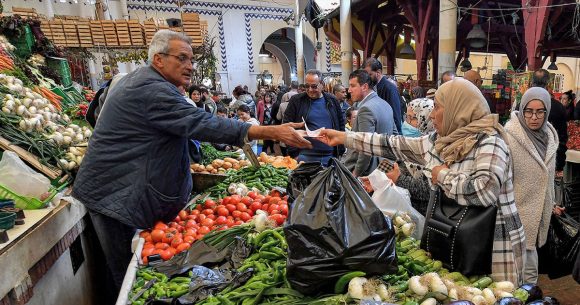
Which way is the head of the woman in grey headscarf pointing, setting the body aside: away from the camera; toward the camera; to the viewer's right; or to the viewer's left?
toward the camera

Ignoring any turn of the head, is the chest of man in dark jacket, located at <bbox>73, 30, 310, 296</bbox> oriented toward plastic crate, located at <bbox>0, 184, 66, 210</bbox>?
no

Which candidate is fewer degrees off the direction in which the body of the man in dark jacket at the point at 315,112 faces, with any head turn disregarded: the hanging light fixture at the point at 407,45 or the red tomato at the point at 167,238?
the red tomato

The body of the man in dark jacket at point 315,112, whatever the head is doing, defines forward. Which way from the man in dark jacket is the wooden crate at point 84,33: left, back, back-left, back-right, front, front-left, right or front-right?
back-right

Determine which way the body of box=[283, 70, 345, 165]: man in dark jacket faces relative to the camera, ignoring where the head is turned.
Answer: toward the camera

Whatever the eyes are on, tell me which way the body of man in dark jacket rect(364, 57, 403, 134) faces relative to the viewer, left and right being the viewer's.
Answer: facing to the left of the viewer

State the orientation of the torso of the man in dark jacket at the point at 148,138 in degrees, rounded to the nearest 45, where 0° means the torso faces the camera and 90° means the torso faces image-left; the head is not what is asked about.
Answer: approximately 270°

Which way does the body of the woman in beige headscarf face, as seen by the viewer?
to the viewer's left

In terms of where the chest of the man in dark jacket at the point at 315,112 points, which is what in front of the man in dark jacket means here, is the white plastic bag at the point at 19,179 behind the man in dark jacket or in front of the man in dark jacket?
in front

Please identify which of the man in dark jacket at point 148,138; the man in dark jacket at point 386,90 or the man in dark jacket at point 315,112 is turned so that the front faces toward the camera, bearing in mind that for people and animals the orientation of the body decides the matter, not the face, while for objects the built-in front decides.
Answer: the man in dark jacket at point 315,112

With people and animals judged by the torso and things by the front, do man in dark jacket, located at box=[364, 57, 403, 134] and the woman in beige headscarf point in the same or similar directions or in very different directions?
same or similar directions

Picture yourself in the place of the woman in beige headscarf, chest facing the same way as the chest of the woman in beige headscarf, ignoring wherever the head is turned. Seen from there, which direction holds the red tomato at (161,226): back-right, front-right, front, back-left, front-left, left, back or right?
front
